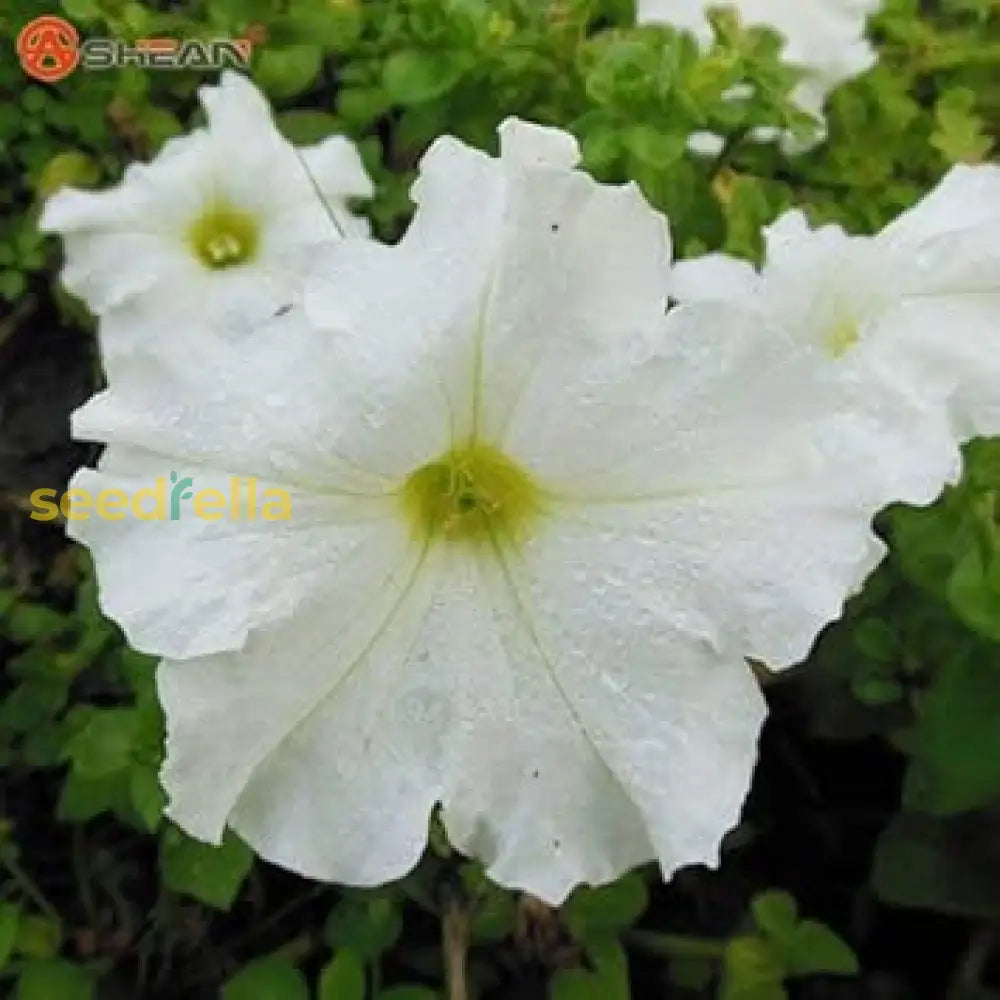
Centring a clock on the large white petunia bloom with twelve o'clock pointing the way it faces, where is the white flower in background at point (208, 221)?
The white flower in background is roughly at 5 o'clock from the large white petunia bloom.

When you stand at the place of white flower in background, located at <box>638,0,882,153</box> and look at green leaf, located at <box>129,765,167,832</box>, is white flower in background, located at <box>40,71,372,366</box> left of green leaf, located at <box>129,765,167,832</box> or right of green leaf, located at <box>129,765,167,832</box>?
right

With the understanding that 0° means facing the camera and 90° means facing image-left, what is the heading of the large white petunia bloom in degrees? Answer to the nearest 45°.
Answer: approximately 0°

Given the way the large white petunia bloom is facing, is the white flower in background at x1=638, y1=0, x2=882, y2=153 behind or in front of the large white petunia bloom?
behind

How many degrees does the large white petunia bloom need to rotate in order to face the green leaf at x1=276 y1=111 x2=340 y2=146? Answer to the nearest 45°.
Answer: approximately 180°
